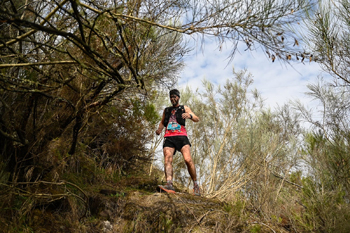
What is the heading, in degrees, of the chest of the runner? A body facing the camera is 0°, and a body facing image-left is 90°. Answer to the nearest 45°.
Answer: approximately 0°

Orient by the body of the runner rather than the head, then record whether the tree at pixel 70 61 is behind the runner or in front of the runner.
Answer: in front
